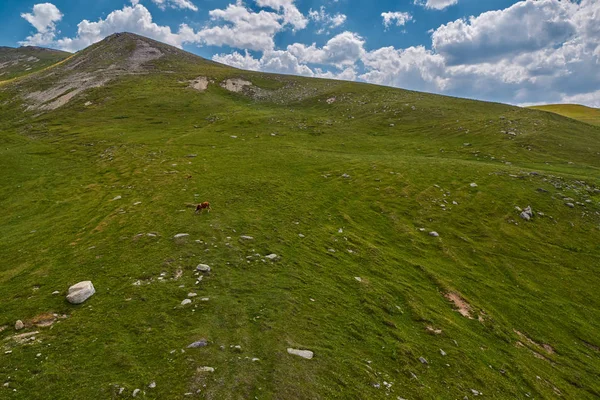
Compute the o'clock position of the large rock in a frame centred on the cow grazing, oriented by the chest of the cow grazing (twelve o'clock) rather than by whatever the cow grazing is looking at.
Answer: The large rock is roughly at 10 o'clock from the cow grazing.

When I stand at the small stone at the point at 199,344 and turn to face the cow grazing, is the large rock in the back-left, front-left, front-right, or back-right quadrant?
front-left

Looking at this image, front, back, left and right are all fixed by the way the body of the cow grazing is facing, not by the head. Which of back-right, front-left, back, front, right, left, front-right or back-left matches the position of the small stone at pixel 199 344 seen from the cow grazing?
left

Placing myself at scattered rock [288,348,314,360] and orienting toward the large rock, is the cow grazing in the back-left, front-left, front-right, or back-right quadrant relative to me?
front-right

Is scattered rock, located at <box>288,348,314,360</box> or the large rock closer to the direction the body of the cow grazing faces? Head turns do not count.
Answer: the large rock

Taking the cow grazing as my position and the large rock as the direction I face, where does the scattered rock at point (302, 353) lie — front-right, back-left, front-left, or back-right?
front-left

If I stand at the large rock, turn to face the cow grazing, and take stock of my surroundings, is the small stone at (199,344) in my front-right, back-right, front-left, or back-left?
back-right

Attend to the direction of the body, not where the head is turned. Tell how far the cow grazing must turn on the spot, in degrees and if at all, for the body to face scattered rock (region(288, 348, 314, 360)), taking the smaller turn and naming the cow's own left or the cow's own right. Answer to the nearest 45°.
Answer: approximately 90° to the cow's own left

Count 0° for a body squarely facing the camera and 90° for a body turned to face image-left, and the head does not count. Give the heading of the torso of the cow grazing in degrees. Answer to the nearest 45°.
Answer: approximately 90°

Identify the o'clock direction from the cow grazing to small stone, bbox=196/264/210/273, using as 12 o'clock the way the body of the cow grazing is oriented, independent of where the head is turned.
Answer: The small stone is roughly at 9 o'clock from the cow grazing.
